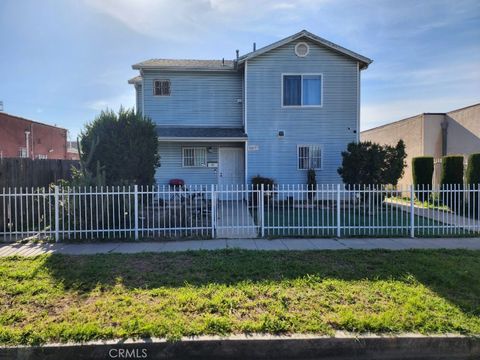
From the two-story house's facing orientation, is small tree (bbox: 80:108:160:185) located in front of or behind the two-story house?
in front

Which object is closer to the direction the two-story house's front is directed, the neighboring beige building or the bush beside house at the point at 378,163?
the bush beside house

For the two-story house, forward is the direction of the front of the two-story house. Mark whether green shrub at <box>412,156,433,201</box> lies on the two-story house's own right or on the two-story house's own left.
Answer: on the two-story house's own left

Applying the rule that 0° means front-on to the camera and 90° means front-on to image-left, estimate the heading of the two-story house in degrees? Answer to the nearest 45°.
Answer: approximately 0°

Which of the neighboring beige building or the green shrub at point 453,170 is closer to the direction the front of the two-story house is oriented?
the green shrub

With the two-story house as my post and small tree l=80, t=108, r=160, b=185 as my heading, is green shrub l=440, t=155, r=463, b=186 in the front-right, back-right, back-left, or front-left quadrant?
back-left

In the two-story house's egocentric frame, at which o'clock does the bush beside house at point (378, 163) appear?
The bush beside house is roughly at 10 o'clock from the two-story house.

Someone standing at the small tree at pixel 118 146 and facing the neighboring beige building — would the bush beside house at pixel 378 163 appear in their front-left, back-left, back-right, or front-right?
front-right

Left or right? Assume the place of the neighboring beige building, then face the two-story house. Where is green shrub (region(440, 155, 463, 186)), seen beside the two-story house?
left

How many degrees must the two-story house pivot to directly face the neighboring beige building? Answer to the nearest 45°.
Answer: approximately 135° to its left

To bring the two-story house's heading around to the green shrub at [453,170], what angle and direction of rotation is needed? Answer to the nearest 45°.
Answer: approximately 90° to its left
